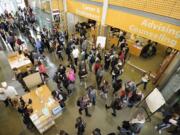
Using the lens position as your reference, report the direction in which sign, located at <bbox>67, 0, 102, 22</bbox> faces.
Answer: facing the viewer and to the left of the viewer

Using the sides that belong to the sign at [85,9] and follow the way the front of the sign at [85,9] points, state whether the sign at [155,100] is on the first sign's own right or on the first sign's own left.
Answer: on the first sign's own left

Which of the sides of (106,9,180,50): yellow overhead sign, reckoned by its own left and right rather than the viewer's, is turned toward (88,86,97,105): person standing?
front

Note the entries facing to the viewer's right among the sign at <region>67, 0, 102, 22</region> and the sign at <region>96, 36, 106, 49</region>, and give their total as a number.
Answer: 0

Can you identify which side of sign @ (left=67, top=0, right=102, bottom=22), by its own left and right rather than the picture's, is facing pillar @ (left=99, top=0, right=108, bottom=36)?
left

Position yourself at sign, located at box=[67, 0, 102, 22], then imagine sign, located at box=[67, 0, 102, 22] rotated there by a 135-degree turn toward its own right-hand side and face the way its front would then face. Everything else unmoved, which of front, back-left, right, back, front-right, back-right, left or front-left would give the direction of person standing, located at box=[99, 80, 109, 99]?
back

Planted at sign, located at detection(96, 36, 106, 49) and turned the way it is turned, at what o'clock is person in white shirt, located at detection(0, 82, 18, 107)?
The person in white shirt is roughly at 1 o'clock from the sign.

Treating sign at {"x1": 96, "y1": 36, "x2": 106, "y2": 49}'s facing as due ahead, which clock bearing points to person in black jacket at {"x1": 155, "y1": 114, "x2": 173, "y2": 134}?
The person in black jacket is roughly at 11 o'clock from the sign.

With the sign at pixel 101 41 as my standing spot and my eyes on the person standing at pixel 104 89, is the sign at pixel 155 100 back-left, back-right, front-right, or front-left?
front-left

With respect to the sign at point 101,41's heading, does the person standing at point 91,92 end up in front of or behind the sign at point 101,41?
in front

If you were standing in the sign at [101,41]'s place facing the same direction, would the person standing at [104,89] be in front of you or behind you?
in front

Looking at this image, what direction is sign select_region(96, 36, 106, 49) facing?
toward the camera
